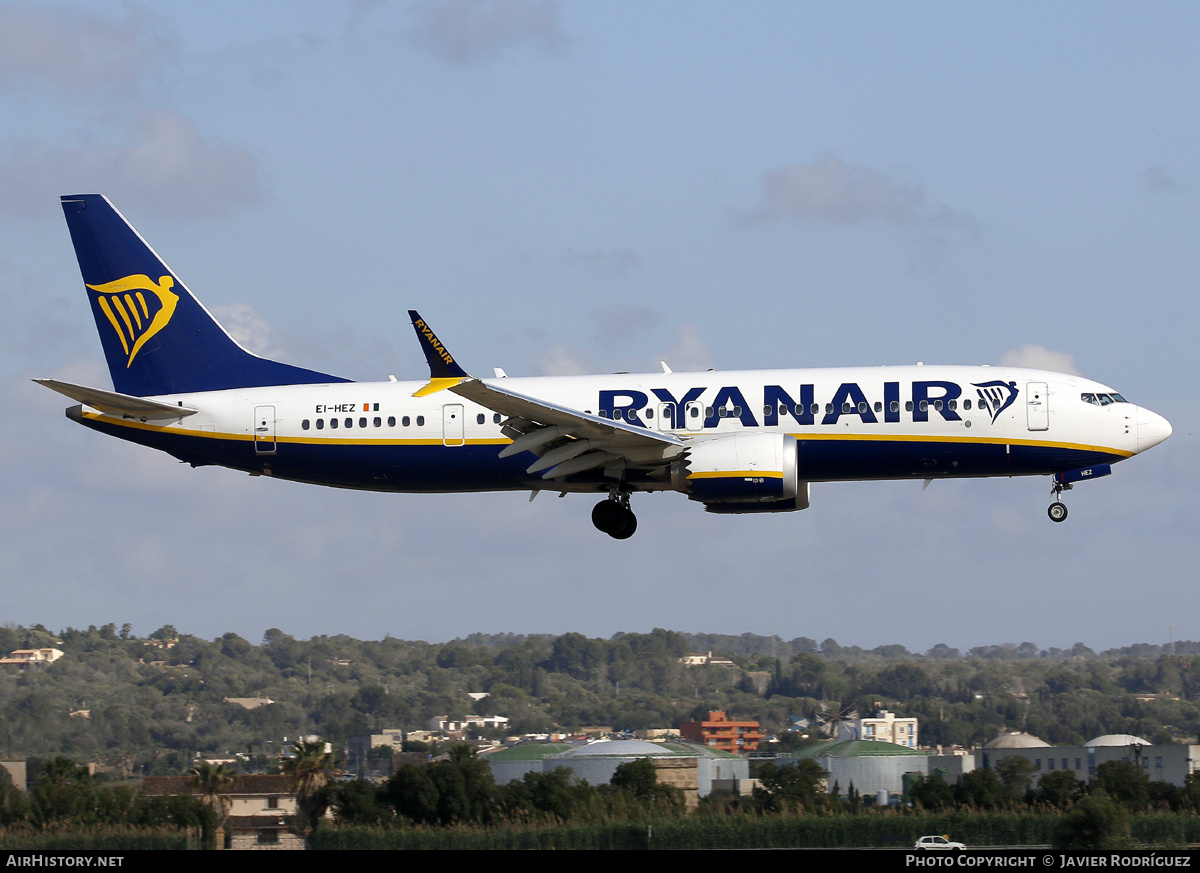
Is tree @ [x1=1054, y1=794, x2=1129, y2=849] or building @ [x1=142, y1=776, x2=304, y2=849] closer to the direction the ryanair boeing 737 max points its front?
the tree

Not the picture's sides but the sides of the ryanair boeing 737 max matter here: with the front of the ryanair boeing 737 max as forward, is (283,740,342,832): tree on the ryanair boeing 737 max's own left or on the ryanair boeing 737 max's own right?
on the ryanair boeing 737 max's own left

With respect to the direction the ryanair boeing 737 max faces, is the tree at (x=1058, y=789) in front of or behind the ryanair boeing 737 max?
in front

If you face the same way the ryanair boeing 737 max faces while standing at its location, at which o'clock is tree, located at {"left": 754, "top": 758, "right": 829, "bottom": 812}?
The tree is roughly at 10 o'clock from the ryanair boeing 737 max.

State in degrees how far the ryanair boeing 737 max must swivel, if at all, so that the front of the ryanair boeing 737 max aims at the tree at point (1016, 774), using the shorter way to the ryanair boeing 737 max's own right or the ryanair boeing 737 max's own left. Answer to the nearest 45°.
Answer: approximately 45° to the ryanair boeing 737 max's own left

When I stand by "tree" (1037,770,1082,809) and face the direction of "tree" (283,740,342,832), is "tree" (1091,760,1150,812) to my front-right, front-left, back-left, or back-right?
back-left

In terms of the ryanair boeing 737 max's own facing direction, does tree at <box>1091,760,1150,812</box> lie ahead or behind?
ahead

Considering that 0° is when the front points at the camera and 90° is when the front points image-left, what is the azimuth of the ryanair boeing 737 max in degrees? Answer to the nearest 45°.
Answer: approximately 270°
